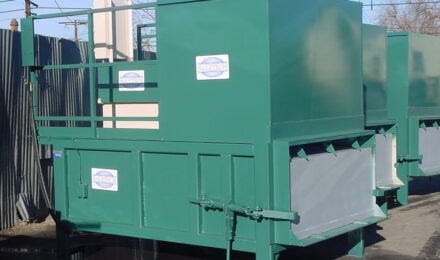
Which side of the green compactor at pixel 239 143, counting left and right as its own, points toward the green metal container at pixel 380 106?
left

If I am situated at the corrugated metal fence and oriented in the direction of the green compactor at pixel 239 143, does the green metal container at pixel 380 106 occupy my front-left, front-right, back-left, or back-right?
front-left

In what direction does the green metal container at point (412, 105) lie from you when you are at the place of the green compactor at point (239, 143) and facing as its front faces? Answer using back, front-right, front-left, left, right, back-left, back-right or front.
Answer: left
